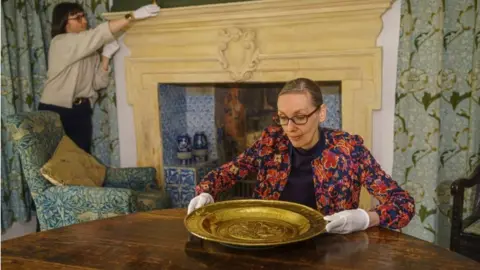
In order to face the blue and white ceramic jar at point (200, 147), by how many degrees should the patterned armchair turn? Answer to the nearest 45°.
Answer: approximately 45° to its left

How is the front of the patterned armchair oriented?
to the viewer's right

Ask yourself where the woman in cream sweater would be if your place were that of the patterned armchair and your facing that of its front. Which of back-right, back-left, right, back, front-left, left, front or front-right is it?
left

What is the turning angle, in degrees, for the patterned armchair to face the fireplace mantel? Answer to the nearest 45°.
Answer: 0° — it already faces it

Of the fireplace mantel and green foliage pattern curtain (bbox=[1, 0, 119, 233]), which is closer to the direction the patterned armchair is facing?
the fireplace mantel

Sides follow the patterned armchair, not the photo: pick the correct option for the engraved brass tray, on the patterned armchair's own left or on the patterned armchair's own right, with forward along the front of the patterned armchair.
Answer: on the patterned armchair's own right

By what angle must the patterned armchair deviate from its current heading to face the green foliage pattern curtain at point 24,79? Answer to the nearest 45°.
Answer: approximately 90° to its left

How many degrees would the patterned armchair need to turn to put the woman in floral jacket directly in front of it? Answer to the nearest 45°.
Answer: approximately 45° to its right
